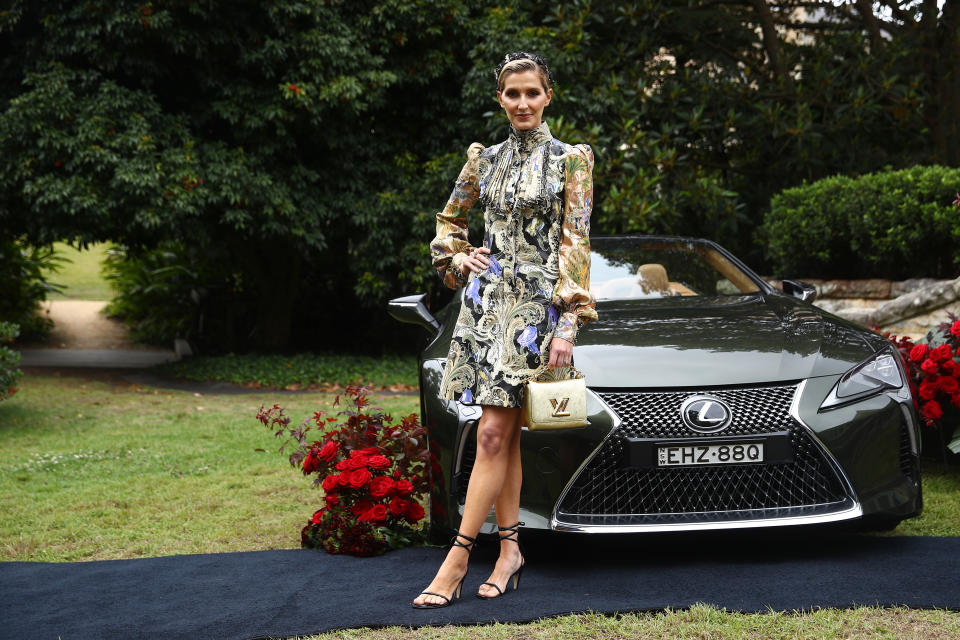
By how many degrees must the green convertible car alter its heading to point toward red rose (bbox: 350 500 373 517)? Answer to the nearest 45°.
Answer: approximately 90° to its right

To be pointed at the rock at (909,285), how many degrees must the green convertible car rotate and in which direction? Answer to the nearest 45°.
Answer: approximately 180°

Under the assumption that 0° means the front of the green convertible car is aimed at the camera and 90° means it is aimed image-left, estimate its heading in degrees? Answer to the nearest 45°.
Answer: approximately 0°

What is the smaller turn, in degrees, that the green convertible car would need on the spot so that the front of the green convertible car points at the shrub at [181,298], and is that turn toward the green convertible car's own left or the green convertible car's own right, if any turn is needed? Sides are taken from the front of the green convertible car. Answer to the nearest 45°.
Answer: approximately 135° to the green convertible car's own right
